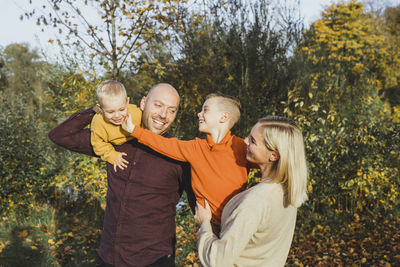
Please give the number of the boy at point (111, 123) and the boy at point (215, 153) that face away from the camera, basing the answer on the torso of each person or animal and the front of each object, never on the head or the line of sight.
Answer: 0

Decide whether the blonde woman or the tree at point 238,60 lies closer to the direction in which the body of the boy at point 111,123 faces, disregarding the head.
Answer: the blonde woman

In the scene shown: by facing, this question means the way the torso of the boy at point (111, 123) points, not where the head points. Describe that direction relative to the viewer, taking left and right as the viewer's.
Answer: facing the viewer and to the right of the viewer

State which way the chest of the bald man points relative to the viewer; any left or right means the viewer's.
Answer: facing the viewer and to the left of the viewer

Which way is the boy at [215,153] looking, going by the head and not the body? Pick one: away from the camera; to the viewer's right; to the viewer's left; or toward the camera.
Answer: to the viewer's left

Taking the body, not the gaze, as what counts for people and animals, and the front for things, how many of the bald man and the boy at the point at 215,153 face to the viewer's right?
0

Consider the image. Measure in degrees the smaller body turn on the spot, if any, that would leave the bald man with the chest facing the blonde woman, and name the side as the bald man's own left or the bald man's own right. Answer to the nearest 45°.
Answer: approximately 90° to the bald man's own left

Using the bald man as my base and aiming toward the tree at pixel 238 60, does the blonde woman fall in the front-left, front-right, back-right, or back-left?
back-right

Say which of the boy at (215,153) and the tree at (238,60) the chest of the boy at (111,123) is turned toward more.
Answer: the boy

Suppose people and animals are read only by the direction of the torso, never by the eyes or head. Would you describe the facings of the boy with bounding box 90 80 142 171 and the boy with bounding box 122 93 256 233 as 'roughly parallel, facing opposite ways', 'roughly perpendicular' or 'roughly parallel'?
roughly perpendicular

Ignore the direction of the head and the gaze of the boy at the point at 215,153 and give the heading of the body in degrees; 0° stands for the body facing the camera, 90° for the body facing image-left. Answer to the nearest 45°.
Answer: approximately 45°

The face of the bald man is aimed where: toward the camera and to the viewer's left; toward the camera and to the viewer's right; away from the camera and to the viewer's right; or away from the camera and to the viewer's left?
toward the camera and to the viewer's right
